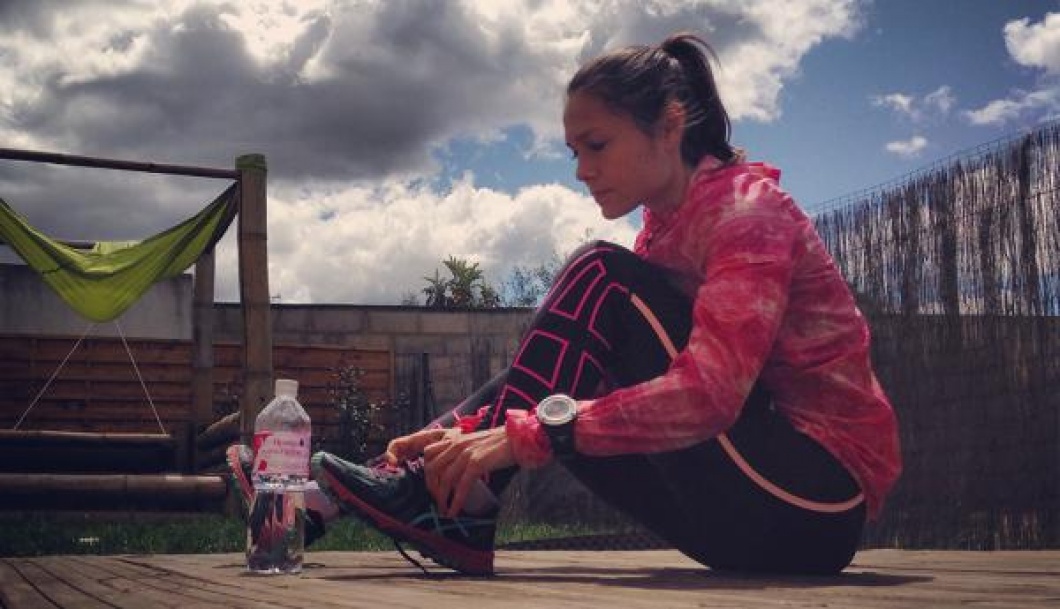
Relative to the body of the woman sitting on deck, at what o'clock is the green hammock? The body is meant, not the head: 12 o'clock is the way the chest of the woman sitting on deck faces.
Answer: The green hammock is roughly at 2 o'clock from the woman sitting on deck.

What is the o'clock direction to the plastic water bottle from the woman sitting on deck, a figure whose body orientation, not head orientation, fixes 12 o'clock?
The plastic water bottle is roughly at 1 o'clock from the woman sitting on deck.

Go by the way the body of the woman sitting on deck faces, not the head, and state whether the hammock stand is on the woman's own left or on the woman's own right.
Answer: on the woman's own right

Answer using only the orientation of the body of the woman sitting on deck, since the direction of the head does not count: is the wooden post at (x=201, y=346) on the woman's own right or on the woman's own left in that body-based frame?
on the woman's own right

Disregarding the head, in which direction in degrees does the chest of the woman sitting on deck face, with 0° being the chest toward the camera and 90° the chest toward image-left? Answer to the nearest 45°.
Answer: approximately 90°

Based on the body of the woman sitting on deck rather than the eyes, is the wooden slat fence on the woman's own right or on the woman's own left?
on the woman's own right
